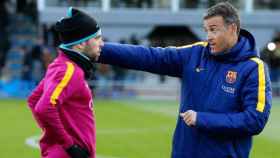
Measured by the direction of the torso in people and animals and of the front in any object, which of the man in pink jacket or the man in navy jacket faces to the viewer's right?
the man in pink jacket

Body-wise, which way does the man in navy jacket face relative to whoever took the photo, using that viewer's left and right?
facing the viewer and to the left of the viewer

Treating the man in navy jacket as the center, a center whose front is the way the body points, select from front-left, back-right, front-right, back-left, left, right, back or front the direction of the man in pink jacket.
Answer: front-right

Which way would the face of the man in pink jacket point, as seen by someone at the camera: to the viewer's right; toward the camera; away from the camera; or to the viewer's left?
to the viewer's right

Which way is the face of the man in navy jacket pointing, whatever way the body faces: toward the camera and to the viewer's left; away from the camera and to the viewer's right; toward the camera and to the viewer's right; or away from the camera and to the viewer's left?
toward the camera and to the viewer's left

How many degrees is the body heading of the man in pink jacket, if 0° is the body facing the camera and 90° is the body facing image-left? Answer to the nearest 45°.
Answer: approximately 270°

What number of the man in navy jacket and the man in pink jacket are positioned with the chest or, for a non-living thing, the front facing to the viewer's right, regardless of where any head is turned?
1

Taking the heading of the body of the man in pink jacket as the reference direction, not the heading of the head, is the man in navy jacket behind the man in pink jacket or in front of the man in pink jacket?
in front
